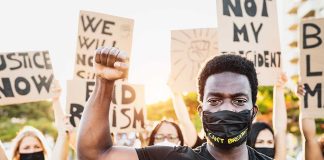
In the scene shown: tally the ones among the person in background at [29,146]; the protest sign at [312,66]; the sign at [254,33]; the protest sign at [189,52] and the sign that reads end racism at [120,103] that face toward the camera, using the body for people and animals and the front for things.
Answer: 5

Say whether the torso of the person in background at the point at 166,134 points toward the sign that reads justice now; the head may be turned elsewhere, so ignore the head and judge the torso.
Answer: no

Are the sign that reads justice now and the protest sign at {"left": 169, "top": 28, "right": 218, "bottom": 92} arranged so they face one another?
no

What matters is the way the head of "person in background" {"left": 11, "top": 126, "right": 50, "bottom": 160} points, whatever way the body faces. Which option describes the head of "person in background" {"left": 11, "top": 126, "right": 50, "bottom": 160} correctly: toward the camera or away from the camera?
toward the camera

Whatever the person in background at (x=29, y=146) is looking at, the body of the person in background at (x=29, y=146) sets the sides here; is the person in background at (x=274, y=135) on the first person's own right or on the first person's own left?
on the first person's own left

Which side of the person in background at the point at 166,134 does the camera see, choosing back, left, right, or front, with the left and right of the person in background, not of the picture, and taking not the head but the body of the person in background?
front

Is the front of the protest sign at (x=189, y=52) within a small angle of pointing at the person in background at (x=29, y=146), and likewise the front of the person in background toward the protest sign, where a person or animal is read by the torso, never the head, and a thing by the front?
no

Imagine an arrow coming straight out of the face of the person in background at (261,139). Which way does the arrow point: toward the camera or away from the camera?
toward the camera

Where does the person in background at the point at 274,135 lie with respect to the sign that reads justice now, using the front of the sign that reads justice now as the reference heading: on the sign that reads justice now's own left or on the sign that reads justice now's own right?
on the sign that reads justice now's own left

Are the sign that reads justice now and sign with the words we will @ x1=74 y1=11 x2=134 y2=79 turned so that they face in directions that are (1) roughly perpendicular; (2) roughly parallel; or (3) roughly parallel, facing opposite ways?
roughly parallel

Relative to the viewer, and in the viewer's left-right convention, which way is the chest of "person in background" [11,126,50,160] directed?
facing the viewer

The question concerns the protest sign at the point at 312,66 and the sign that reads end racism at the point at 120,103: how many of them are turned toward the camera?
2

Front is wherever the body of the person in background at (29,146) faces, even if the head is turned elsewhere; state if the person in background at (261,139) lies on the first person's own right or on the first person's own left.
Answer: on the first person's own left

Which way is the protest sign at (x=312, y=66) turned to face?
toward the camera

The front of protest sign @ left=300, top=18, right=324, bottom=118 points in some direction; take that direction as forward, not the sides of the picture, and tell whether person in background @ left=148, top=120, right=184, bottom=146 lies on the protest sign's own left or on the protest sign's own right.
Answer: on the protest sign's own right

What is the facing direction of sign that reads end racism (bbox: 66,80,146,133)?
toward the camera
